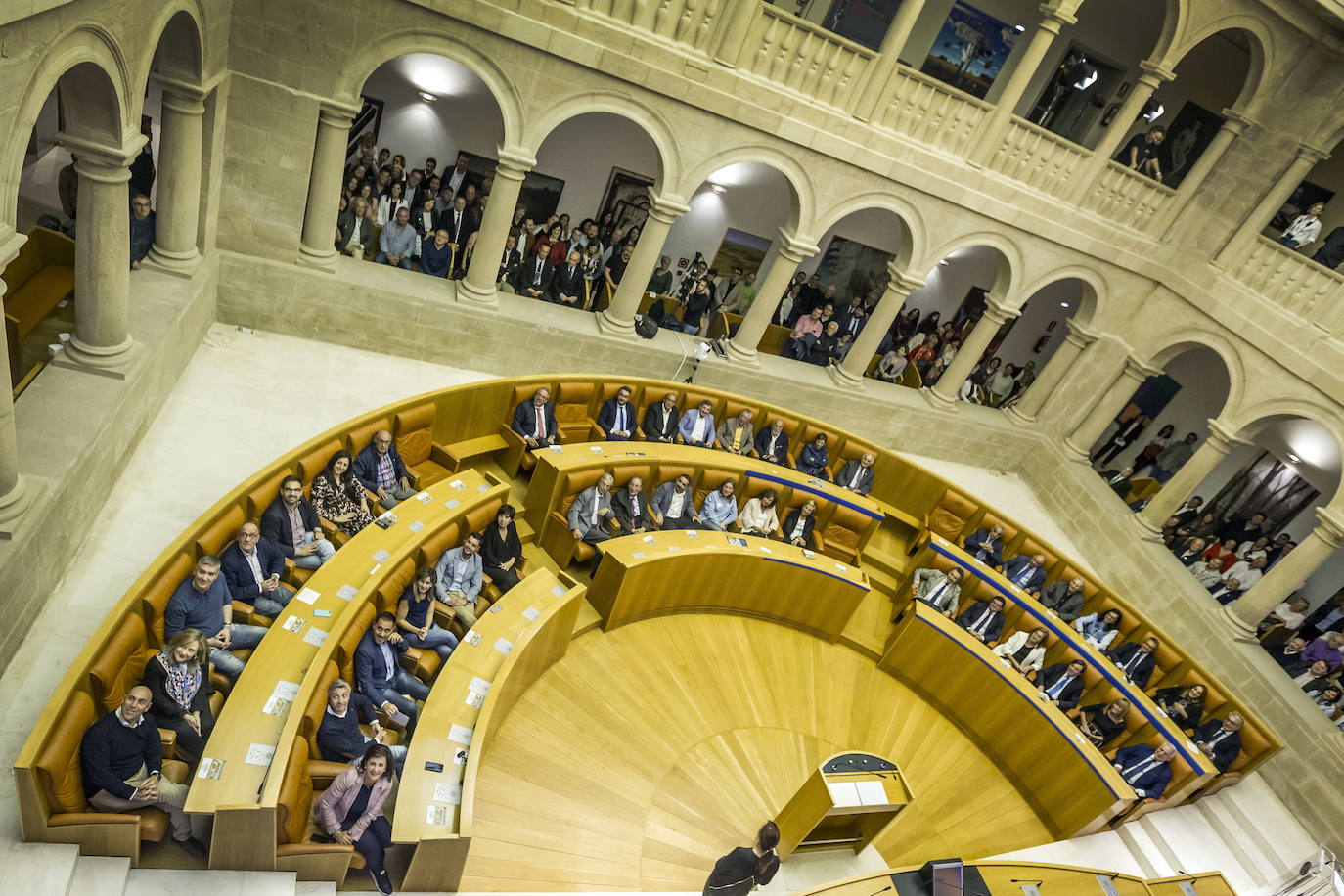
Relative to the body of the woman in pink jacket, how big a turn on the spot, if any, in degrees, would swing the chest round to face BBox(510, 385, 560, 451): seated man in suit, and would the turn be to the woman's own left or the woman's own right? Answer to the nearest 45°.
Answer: approximately 135° to the woman's own left

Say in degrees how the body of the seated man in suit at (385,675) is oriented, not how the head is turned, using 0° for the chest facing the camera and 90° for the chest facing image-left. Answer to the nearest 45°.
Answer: approximately 315°

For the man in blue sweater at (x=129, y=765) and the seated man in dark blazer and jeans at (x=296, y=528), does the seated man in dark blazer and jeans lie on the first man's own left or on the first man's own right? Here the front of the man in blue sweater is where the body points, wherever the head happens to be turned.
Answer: on the first man's own left

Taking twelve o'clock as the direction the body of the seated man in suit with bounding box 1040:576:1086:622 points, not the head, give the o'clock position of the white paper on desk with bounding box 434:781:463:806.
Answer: The white paper on desk is roughly at 1 o'clock from the seated man in suit.

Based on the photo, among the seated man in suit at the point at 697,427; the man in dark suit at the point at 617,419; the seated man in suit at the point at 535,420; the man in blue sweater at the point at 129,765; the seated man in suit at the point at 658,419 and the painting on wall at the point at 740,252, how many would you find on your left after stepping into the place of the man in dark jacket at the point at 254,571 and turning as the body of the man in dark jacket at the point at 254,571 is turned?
5

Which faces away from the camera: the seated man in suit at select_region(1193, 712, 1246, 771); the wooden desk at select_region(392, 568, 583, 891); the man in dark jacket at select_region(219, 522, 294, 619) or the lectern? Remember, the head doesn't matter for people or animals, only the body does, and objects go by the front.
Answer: the lectern

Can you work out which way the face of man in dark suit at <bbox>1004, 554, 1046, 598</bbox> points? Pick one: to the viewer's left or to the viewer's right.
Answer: to the viewer's left

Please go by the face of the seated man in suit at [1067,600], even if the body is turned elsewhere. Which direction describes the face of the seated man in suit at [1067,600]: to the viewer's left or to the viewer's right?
to the viewer's left

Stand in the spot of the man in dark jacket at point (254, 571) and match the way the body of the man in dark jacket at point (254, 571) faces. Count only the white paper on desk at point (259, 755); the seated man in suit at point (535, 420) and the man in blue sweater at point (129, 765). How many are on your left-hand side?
1
